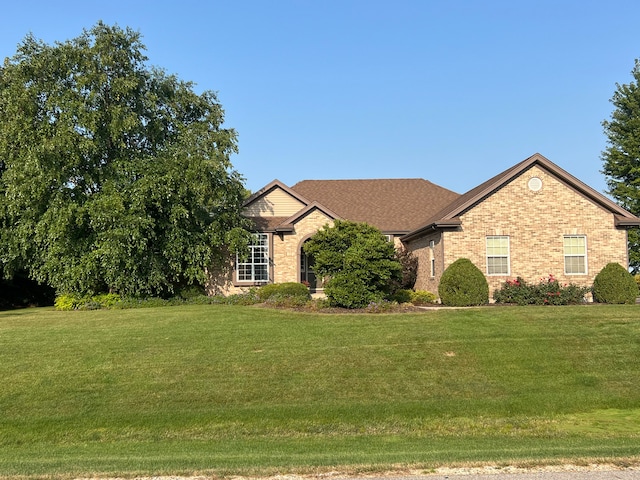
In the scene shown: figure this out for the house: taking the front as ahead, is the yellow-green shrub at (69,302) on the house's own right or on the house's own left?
on the house's own right

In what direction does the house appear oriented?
toward the camera

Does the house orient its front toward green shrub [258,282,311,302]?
no

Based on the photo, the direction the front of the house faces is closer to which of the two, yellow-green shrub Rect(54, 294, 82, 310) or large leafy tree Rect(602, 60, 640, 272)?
the yellow-green shrub

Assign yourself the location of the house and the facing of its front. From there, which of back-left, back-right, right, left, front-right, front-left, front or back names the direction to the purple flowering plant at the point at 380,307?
front-right

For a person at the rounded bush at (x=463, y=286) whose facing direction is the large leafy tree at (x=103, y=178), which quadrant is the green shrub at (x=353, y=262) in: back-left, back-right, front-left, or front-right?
front-left

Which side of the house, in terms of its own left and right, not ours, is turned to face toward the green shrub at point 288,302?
right

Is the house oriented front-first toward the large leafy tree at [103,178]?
no

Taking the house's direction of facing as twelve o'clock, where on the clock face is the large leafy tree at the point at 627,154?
The large leafy tree is roughly at 7 o'clock from the house.

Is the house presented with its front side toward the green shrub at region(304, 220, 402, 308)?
yes

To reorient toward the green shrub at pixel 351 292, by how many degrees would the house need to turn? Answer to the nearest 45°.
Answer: approximately 45° to its right

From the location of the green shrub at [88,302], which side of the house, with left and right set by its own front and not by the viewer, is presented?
right
